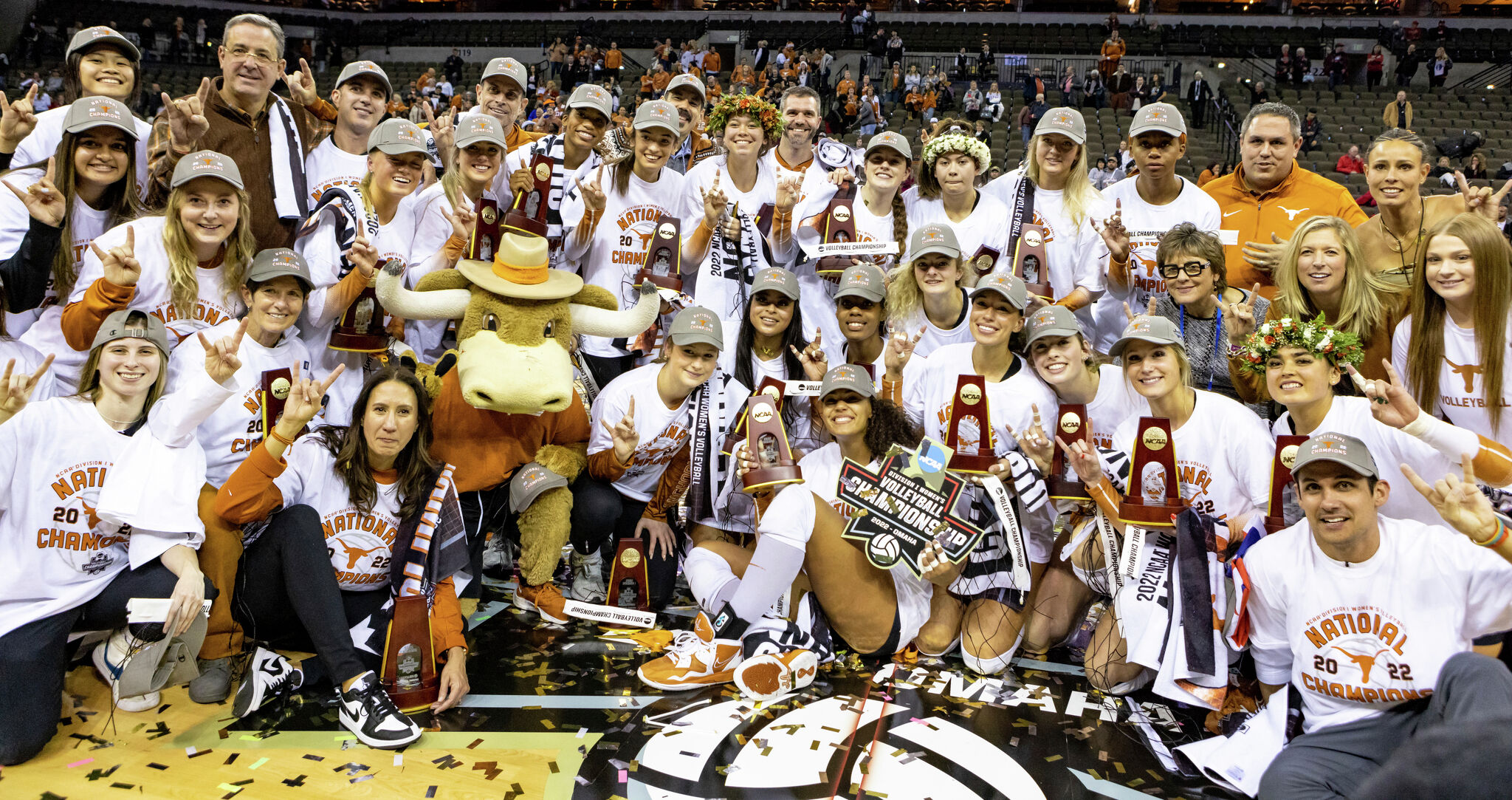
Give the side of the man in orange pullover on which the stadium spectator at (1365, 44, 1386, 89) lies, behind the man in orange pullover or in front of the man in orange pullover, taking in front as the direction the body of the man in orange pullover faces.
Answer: behind

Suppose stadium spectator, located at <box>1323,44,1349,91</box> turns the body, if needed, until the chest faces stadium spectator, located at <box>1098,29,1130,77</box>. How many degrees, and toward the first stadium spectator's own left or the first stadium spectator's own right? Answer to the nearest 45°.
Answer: approximately 45° to the first stadium spectator's own right

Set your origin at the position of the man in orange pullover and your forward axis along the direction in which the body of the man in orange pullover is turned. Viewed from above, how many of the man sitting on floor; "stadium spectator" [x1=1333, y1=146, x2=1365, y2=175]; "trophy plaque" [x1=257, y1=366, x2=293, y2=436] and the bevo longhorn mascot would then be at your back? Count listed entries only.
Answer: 1

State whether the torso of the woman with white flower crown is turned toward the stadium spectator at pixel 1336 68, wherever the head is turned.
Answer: no

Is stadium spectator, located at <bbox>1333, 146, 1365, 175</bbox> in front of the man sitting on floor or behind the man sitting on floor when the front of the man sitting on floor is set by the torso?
behind

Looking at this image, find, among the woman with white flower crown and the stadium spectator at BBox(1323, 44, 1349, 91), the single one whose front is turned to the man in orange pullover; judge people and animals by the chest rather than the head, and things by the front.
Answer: the stadium spectator

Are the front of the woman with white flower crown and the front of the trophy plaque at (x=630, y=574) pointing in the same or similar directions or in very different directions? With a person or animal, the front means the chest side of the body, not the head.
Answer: same or similar directions

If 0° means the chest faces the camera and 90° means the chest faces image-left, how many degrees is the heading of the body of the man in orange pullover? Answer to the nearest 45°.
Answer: approximately 0°

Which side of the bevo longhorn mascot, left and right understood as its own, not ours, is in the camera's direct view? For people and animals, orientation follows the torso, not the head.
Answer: front

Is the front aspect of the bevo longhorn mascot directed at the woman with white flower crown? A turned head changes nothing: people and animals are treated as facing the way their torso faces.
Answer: no

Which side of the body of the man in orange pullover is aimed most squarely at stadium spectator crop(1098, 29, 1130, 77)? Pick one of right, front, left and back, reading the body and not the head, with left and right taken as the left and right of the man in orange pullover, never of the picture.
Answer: back

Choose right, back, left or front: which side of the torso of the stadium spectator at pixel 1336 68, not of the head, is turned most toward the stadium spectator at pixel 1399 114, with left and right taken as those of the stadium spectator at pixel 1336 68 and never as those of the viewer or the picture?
front

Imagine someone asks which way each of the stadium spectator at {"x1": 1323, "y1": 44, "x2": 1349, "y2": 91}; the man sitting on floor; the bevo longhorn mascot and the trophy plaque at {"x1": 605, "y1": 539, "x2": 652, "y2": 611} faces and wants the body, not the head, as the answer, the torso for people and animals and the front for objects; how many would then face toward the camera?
4

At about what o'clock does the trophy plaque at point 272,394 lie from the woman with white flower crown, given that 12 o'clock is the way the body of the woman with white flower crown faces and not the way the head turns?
The trophy plaque is roughly at 2 o'clock from the woman with white flower crown.

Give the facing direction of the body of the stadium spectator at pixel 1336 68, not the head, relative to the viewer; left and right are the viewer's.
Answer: facing the viewer

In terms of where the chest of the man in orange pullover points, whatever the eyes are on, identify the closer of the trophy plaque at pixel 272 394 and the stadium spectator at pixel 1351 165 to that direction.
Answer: the trophy plaque

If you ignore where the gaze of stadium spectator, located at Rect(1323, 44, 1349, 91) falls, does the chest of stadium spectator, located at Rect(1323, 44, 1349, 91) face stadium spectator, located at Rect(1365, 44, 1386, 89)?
no

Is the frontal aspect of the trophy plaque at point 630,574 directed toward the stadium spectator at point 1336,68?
no

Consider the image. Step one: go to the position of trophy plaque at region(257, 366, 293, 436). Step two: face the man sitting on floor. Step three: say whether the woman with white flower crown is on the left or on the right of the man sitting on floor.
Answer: left

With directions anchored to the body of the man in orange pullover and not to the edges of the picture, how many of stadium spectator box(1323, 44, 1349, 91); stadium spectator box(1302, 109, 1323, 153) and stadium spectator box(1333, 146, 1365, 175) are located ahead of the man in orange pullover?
0
